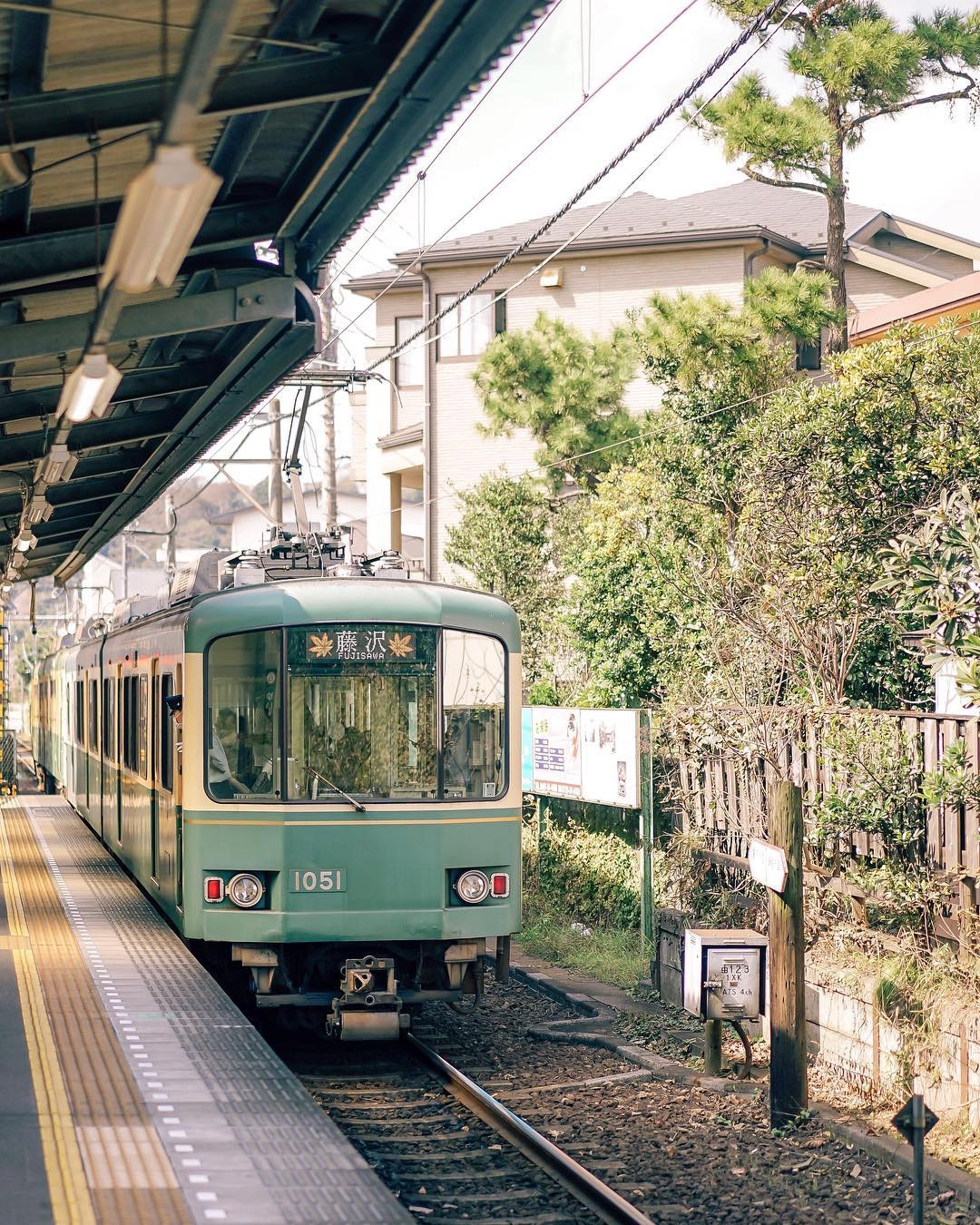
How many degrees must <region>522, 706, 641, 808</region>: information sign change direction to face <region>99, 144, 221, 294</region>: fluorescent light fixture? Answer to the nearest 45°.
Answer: approximately 45° to its left

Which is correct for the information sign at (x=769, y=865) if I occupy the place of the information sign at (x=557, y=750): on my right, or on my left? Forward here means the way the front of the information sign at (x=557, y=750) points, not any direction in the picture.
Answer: on my left

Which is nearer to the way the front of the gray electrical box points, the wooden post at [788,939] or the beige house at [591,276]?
the wooden post

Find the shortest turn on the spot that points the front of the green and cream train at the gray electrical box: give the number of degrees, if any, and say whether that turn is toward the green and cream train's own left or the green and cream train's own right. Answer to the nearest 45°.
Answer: approximately 90° to the green and cream train's own left

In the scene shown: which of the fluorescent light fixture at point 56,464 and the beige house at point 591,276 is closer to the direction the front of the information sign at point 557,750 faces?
the fluorescent light fixture

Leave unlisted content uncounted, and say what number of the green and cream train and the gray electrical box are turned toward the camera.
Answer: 2

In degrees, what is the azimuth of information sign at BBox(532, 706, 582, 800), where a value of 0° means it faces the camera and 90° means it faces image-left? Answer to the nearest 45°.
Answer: approximately 45°

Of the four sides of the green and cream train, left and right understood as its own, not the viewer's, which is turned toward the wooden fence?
left

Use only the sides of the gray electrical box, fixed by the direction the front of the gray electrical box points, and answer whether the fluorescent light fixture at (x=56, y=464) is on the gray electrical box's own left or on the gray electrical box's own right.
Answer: on the gray electrical box's own right
